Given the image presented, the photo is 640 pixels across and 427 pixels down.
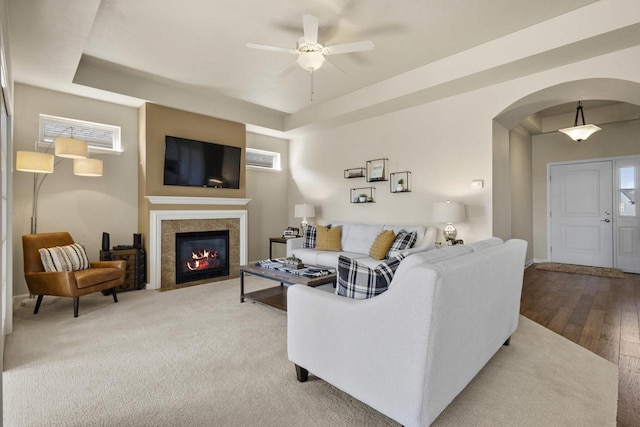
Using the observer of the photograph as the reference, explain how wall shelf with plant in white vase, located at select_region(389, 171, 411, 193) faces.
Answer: facing the viewer and to the left of the viewer

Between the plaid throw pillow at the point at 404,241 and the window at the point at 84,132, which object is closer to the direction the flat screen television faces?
the plaid throw pillow

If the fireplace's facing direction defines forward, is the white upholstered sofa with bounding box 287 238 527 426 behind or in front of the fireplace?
in front

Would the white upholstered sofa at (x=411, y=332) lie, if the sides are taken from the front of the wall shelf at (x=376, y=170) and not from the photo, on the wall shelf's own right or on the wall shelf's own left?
on the wall shelf's own left

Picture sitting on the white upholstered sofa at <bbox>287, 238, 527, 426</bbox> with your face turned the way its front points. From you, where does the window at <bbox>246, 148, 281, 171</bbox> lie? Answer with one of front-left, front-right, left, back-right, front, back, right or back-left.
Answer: front

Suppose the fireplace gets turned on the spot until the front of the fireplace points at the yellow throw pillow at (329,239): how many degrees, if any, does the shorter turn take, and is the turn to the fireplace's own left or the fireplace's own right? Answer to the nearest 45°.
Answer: approximately 45° to the fireplace's own left

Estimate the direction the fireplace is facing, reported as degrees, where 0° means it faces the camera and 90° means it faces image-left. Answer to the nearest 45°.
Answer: approximately 315°

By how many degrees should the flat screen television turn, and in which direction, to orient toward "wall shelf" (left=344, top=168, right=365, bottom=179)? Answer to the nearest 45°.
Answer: approximately 45° to its left

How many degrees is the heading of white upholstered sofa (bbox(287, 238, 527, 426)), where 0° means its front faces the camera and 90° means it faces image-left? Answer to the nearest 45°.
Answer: approximately 135°

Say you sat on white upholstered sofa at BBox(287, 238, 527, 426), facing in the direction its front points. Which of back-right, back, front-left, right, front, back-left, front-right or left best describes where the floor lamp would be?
front-left

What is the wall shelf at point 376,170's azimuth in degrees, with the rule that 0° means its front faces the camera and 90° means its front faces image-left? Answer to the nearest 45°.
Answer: approximately 45°

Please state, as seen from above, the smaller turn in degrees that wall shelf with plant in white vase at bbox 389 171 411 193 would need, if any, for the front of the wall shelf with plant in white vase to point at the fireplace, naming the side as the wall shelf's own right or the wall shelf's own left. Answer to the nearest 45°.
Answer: approximately 45° to the wall shelf's own right

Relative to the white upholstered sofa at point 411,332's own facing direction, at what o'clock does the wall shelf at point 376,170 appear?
The wall shelf is roughly at 1 o'clock from the white upholstered sofa.

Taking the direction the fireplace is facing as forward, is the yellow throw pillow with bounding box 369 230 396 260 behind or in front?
in front

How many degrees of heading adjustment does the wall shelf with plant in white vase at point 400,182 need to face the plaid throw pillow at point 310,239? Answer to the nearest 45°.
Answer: approximately 45° to its right

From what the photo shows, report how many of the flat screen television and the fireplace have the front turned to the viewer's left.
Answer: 0

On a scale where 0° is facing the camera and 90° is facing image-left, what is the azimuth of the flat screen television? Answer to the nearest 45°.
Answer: approximately 315°
